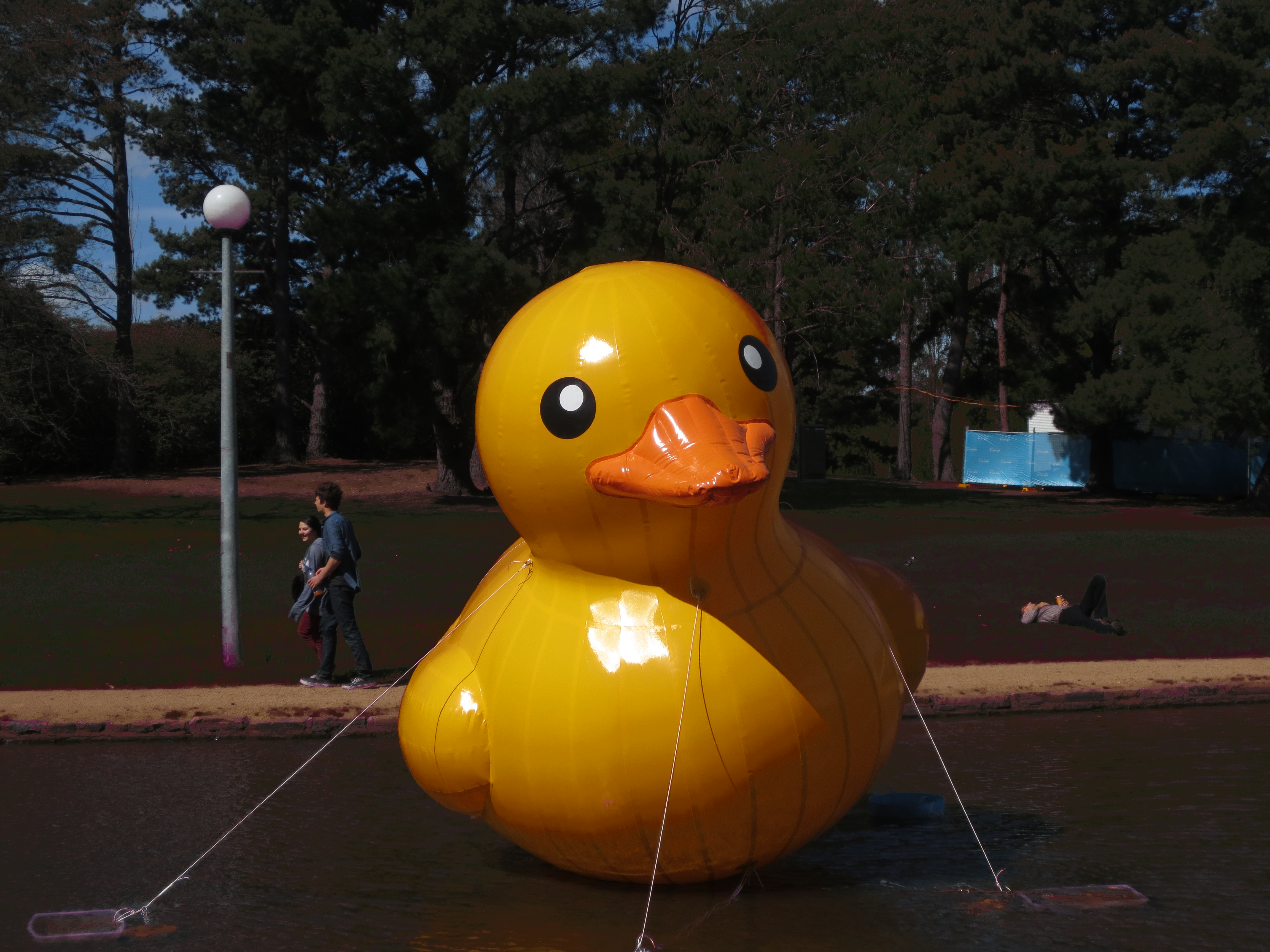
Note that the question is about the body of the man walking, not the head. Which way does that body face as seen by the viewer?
to the viewer's left

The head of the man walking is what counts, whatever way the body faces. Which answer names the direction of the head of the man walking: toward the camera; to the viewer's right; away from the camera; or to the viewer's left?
to the viewer's left

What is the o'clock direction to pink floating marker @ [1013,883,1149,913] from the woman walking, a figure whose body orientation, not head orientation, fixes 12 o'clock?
The pink floating marker is roughly at 8 o'clock from the woman walking.

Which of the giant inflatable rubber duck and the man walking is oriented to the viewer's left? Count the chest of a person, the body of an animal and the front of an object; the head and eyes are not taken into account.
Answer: the man walking

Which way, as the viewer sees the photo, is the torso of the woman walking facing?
to the viewer's left

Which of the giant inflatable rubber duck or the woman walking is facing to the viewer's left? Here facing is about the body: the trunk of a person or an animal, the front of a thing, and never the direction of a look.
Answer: the woman walking

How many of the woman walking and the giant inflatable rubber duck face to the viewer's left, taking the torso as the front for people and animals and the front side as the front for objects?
1

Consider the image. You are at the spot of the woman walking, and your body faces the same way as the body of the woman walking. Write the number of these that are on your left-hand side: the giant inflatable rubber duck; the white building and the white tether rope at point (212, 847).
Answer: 2

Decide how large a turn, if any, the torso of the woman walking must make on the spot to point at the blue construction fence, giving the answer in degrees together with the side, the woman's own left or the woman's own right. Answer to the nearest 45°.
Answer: approximately 135° to the woman's own right

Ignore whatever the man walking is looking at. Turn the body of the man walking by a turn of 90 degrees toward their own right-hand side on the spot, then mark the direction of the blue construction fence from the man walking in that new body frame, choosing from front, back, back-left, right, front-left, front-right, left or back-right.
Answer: front-right

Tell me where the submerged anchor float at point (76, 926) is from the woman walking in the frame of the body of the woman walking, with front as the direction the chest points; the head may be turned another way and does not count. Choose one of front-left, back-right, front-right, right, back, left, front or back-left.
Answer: left

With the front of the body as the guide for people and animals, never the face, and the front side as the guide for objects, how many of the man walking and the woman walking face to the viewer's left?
2

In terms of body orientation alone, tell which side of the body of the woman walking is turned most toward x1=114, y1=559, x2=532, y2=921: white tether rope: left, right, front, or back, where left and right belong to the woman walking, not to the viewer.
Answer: left

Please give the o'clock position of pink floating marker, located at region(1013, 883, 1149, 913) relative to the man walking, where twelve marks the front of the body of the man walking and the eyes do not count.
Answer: The pink floating marker is roughly at 8 o'clock from the man walking.

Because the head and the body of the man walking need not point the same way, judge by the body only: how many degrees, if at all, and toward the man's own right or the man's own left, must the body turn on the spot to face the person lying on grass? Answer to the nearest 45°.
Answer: approximately 180°

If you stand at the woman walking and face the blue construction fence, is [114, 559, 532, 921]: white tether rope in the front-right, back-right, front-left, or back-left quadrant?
back-right
